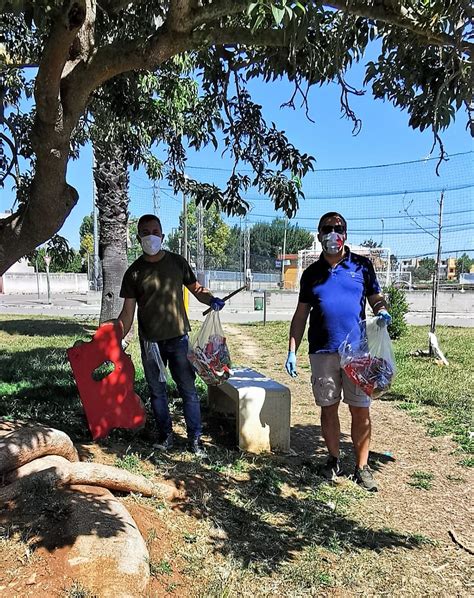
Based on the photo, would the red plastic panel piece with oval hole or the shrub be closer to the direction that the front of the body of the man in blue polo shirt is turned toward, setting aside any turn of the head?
the red plastic panel piece with oval hole

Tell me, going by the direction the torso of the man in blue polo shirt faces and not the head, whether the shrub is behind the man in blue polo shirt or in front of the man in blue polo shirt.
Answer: behind

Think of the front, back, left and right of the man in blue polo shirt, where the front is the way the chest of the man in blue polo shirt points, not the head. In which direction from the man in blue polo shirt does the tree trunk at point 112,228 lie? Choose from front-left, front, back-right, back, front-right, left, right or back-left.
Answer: back-right

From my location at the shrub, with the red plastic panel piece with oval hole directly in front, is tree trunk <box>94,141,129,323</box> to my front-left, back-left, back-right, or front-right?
front-right

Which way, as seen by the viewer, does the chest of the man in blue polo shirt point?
toward the camera

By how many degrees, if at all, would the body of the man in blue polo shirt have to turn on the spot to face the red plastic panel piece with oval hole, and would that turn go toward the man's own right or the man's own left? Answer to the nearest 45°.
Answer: approximately 90° to the man's own right

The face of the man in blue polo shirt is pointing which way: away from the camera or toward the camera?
toward the camera
